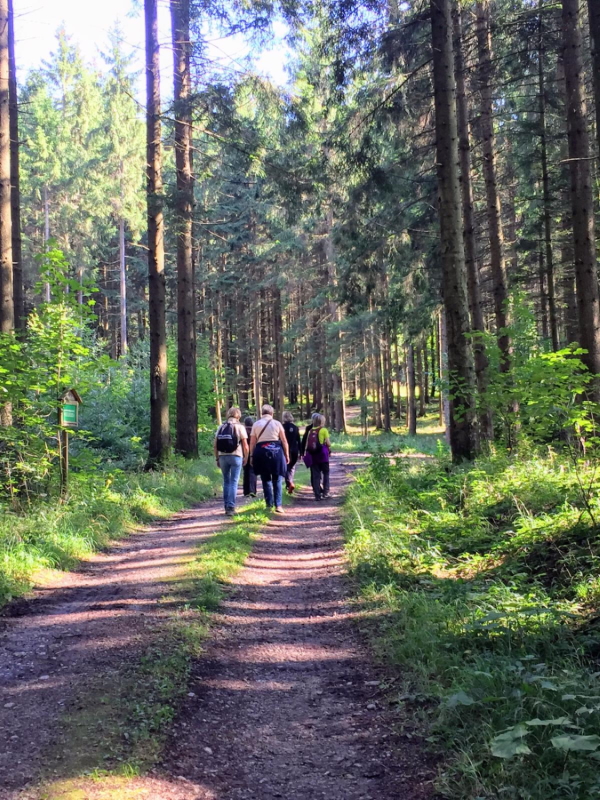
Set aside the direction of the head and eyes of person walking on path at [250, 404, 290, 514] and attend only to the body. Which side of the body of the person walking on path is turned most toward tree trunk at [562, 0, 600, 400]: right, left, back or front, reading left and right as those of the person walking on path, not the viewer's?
right

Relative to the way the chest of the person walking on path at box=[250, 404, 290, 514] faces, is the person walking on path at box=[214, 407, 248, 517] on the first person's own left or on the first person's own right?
on the first person's own left

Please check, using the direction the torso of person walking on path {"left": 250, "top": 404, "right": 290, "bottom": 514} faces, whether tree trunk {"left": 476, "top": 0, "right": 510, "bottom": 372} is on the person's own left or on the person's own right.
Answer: on the person's own right

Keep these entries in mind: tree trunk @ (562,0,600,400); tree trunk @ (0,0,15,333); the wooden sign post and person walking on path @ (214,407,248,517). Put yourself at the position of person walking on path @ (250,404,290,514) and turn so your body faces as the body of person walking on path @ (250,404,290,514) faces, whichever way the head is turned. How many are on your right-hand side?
1

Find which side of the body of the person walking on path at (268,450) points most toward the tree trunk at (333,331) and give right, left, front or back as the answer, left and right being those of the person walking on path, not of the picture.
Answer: front

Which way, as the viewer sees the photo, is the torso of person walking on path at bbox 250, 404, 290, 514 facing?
away from the camera

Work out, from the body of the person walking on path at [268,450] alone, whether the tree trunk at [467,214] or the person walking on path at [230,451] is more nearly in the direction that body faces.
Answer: the tree trunk

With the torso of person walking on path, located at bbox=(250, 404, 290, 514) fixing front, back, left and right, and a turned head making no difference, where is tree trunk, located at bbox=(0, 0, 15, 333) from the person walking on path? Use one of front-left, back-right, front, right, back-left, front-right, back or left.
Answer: left

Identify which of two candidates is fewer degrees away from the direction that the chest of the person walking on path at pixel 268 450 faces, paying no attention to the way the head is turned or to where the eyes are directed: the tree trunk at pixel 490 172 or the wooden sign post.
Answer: the tree trunk

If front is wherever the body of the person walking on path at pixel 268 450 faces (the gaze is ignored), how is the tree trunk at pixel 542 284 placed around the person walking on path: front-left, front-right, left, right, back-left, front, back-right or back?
front-right

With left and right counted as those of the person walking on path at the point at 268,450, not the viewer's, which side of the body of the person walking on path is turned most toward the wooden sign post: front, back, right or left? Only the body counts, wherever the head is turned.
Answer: left
